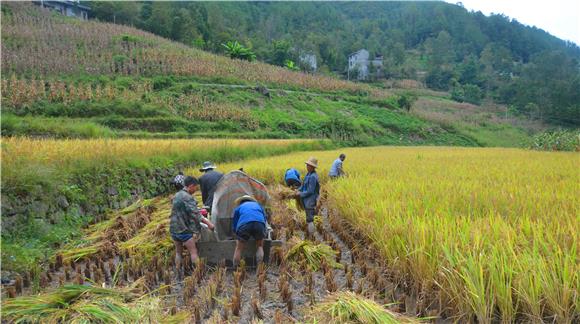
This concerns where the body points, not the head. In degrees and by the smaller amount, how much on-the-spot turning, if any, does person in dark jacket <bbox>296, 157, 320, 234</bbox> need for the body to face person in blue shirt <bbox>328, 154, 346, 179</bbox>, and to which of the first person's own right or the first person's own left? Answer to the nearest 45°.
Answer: approximately 90° to the first person's own right

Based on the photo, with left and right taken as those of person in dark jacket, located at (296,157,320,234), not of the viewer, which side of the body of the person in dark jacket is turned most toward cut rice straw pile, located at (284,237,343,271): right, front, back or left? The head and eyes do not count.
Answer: left

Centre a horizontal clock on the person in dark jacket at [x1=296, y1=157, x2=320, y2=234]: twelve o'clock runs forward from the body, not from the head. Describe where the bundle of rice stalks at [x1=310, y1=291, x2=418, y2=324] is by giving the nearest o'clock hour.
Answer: The bundle of rice stalks is roughly at 9 o'clock from the person in dark jacket.

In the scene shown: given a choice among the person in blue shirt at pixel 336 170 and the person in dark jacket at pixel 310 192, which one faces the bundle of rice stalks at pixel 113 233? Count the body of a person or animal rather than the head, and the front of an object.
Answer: the person in dark jacket

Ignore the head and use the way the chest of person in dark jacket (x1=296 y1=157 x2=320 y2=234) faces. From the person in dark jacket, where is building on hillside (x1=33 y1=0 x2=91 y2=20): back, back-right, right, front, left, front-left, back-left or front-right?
front-right

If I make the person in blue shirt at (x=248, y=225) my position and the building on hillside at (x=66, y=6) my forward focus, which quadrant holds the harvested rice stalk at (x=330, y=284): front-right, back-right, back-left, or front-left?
back-right

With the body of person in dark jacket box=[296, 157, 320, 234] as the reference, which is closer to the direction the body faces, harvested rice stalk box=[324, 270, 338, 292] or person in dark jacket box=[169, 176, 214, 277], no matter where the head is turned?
the person in dark jacket

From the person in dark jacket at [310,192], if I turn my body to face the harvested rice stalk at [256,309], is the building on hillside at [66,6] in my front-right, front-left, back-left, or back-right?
back-right

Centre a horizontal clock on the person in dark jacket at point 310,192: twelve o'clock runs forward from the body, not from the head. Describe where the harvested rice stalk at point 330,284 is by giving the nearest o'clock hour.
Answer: The harvested rice stalk is roughly at 9 o'clock from the person in dark jacket.

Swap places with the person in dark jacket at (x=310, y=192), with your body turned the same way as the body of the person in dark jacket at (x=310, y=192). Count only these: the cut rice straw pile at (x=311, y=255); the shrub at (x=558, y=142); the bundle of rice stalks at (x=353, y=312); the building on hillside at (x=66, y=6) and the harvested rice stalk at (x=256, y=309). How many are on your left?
3

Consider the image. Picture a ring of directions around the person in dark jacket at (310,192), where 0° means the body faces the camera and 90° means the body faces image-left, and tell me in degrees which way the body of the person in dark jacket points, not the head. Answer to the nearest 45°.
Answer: approximately 90°
